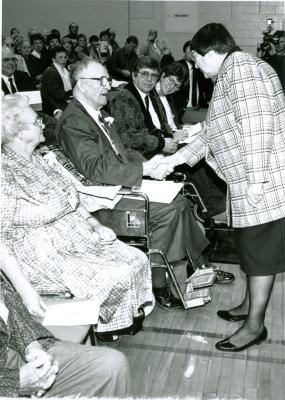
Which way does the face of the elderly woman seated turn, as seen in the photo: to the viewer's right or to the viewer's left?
to the viewer's right

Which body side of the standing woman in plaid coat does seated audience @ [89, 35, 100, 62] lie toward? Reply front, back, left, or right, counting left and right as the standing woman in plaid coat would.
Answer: right

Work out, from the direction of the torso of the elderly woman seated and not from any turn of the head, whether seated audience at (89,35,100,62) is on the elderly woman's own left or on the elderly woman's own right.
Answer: on the elderly woman's own left

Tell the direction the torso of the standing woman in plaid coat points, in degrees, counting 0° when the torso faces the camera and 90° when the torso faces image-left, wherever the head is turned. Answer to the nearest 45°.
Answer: approximately 90°

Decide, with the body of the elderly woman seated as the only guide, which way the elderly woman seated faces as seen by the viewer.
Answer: to the viewer's right

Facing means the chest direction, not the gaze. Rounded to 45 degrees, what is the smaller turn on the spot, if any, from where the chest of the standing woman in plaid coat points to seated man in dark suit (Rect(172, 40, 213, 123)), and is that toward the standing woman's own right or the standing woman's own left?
approximately 90° to the standing woman's own right

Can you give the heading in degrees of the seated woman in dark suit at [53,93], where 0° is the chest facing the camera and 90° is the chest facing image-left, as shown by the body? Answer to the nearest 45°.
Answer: approximately 315°

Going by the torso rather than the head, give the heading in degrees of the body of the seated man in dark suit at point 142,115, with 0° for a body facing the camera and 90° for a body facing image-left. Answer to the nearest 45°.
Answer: approximately 315°

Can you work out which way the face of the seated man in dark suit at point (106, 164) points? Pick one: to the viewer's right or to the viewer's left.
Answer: to the viewer's right

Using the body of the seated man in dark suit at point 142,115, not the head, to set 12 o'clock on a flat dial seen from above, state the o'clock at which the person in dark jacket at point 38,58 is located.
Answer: The person in dark jacket is roughly at 7 o'clock from the seated man in dark suit.

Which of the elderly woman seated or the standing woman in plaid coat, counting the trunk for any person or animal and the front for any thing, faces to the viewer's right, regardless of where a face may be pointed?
the elderly woman seated
